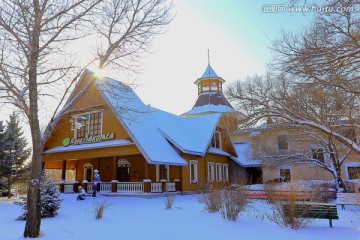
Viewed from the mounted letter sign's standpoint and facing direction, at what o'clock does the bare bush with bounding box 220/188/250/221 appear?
The bare bush is roughly at 10 o'clock from the mounted letter sign.

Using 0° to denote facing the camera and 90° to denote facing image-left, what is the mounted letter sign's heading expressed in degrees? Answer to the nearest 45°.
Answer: approximately 45°

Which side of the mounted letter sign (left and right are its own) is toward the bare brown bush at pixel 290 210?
left

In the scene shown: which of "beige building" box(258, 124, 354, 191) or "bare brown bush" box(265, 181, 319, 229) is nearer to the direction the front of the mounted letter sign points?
the bare brown bush

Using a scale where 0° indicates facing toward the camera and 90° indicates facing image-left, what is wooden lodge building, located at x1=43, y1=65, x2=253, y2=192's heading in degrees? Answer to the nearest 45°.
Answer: approximately 45°

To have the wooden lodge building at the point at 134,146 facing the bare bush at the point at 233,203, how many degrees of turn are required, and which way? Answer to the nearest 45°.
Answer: approximately 45° to its left

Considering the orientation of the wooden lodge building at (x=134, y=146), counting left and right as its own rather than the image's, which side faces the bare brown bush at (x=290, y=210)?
left

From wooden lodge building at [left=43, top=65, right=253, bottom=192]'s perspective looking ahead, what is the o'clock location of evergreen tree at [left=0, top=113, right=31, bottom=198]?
The evergreen tree is roughly at 2 o'clock from the wooden lodge building.

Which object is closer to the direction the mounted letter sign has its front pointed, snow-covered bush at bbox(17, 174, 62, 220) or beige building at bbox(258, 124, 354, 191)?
the snow-covered bush
